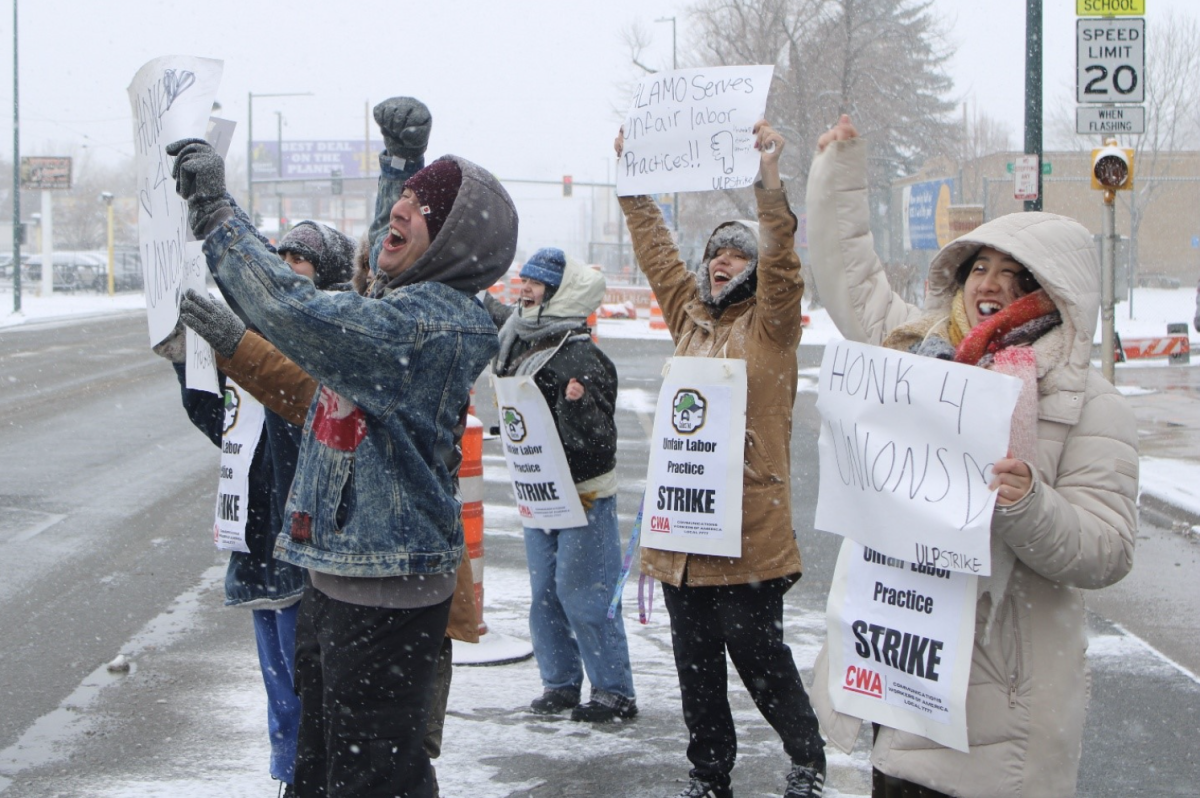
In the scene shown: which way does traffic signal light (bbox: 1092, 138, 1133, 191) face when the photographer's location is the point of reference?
facing the viewer

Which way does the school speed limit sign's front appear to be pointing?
toward the camera

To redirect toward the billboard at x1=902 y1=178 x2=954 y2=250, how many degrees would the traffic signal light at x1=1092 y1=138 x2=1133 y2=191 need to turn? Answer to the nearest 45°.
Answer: approximately 180°

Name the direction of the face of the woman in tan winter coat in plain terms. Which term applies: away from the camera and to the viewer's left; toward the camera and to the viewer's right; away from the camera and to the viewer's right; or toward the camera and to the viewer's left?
toward the camera and to the viewer's left

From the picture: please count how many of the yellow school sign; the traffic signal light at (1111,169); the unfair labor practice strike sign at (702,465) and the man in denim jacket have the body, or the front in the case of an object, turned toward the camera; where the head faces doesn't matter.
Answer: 3

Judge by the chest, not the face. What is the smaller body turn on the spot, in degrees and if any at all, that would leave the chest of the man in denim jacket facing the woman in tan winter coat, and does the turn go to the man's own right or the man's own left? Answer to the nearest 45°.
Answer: approximately 135° to the man's own right

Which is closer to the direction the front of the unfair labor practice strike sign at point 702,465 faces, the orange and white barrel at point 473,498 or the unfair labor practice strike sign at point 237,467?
the unfair labor practice strike sign

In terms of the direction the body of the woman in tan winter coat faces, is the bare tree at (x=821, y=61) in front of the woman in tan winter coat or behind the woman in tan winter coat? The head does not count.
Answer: behind
